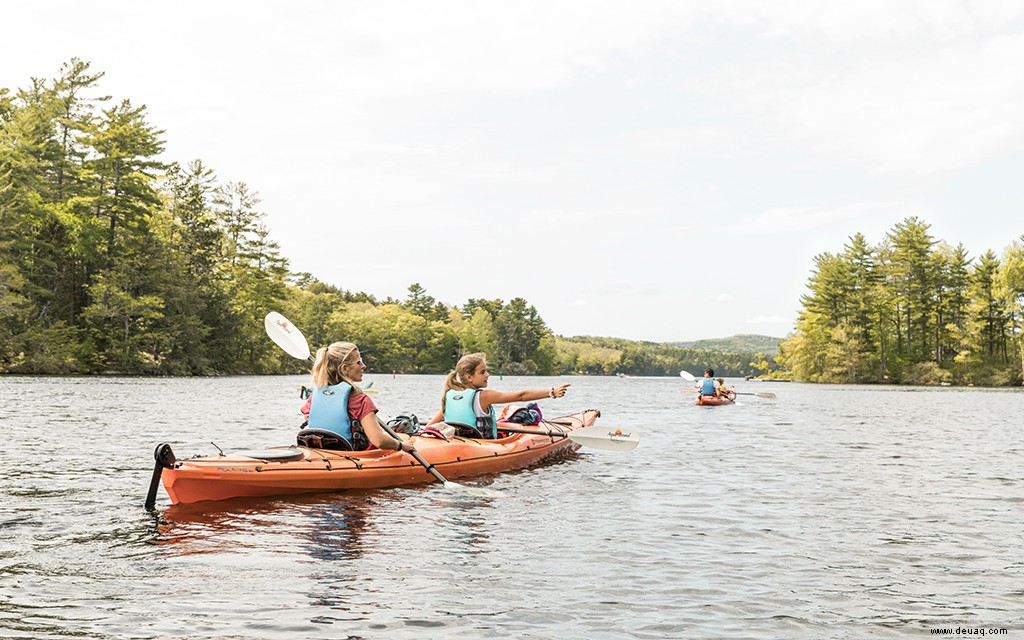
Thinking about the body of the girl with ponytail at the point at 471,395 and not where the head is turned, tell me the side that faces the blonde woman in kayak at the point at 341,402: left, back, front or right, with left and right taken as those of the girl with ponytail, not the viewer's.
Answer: back

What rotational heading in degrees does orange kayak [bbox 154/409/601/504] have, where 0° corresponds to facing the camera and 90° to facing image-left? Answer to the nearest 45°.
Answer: approximately 225°

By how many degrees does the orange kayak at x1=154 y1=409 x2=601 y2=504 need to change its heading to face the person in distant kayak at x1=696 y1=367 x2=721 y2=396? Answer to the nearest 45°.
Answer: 0° — it already faces them

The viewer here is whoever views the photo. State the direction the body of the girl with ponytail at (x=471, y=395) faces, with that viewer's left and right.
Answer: facing away from the viewer and to the right of the viewer

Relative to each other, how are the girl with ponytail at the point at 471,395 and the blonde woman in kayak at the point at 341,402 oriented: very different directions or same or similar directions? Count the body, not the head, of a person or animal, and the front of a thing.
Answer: same or similar directions

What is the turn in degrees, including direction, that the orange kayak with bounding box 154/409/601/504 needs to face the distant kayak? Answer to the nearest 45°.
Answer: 0° — it already faces it

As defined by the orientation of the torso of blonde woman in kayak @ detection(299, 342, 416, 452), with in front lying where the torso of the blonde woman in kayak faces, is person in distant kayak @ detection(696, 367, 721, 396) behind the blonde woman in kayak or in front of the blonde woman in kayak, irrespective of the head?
in front

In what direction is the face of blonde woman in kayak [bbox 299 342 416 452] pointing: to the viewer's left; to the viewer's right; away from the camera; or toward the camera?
to the viewer's right

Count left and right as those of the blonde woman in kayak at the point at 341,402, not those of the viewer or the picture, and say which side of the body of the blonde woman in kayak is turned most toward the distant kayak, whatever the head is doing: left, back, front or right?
front

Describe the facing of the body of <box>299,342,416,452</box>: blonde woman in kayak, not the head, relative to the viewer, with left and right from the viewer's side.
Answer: facing away from the viewer and to the right of the viewer
